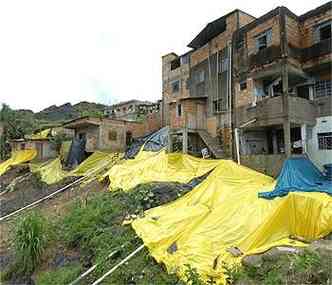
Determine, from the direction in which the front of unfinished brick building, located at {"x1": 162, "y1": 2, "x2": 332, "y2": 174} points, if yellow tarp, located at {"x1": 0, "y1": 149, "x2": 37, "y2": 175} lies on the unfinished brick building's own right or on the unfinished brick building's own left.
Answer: on the unfinished brick building's own right

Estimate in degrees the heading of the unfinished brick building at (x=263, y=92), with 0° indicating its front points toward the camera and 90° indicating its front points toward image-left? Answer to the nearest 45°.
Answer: approximately 45°

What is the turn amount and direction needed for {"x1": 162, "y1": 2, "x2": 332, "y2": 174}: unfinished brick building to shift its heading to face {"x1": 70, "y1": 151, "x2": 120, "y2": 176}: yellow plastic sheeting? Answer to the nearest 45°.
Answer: approximately 45° to its right

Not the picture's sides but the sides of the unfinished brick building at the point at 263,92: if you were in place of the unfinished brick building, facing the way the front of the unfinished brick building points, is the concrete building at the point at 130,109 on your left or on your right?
on your right

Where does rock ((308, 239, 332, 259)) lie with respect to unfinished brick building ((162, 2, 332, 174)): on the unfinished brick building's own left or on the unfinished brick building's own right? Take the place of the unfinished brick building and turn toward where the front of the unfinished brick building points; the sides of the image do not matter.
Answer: on the unfinished brick building's own left

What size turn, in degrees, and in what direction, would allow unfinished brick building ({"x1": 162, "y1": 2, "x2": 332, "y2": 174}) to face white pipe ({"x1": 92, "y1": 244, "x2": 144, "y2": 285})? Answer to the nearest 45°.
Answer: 0° — it already faces it
